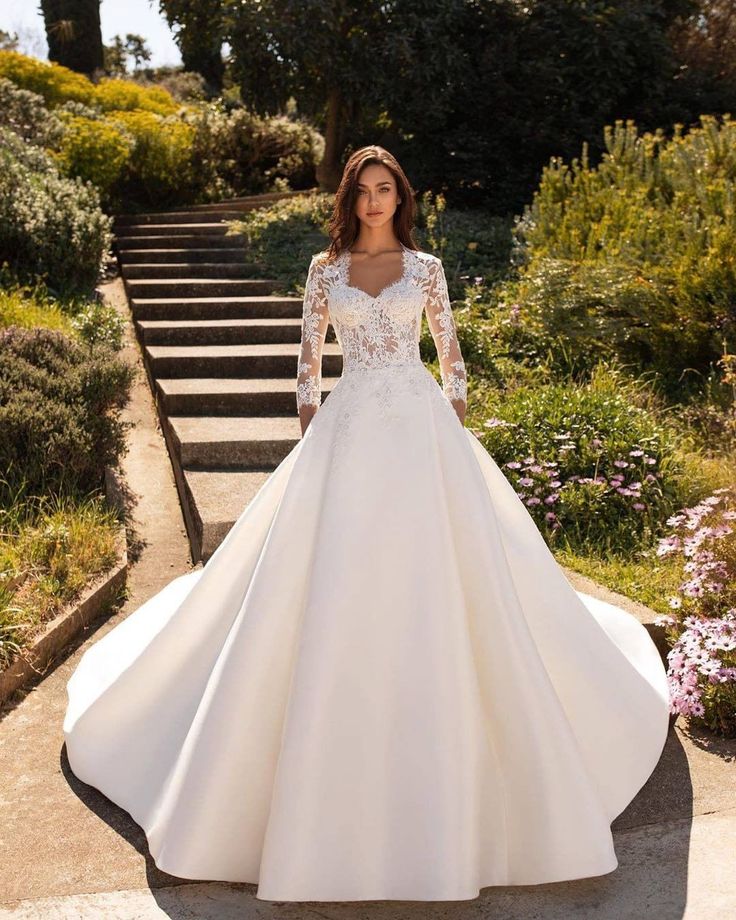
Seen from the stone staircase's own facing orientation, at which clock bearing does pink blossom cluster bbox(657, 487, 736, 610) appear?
The pink blossom cluster is roughly at 11 o'clock from the stone staircase.

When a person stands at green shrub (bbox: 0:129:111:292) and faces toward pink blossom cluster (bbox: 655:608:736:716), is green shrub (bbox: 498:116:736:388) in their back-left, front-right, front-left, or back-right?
front-left

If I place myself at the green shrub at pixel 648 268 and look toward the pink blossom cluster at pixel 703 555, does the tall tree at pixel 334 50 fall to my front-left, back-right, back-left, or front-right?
back-right

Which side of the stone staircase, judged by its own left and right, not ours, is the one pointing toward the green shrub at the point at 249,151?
back

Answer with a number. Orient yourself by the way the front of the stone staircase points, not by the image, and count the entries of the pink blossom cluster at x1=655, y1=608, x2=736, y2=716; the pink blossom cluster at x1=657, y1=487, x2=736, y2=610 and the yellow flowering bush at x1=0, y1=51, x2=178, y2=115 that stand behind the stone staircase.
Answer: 1

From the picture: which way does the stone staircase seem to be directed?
toward the camera

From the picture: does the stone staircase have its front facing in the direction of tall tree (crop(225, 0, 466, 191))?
no

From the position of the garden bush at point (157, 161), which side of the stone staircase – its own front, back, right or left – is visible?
back

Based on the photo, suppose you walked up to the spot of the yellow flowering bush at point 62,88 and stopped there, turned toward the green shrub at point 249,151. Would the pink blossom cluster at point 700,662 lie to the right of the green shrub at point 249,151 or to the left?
right

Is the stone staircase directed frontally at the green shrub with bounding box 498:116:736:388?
no

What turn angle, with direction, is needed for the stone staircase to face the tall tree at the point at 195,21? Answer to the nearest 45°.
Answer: approximately 180°

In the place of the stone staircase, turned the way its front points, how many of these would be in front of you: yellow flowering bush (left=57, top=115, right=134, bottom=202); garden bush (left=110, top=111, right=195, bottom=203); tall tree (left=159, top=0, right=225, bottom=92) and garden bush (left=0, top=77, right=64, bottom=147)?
0

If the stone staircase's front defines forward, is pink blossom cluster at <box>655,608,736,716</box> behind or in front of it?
in front

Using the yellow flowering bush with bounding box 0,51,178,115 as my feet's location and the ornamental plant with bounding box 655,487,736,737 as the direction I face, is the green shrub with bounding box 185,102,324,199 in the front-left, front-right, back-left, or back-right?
front-left

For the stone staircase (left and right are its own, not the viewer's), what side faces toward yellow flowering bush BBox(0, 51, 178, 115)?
back
